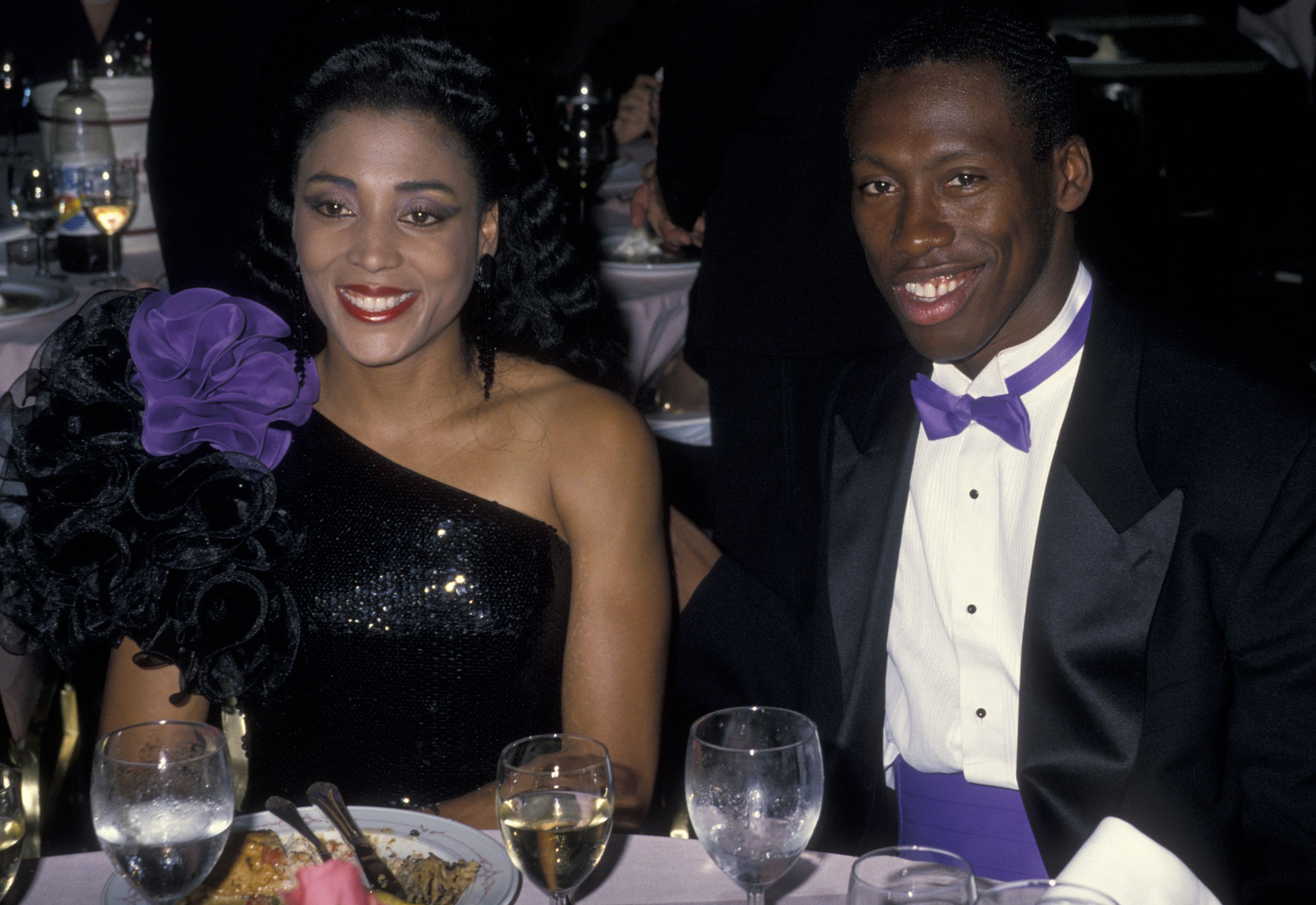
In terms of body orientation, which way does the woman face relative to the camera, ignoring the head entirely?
toward the camera

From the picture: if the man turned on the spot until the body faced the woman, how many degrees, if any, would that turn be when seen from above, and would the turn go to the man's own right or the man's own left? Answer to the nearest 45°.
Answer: approximately 45° to the man's own right

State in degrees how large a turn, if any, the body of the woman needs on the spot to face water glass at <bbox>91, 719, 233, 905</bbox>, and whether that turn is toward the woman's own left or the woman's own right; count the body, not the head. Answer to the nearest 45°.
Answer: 0° — they already face it

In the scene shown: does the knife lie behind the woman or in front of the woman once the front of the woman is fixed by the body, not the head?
in front

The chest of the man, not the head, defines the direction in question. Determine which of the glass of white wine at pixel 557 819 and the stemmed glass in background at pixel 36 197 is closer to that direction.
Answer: the glass of white wine

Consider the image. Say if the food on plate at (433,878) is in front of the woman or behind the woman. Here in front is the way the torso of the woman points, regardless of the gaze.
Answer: in front

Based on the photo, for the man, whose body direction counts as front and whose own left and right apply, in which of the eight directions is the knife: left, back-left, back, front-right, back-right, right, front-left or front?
front
